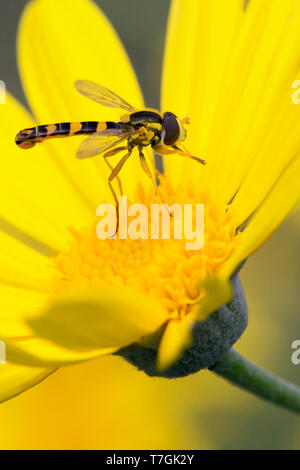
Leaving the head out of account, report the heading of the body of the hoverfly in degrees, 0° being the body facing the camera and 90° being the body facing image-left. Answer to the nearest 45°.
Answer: approximately 270°
